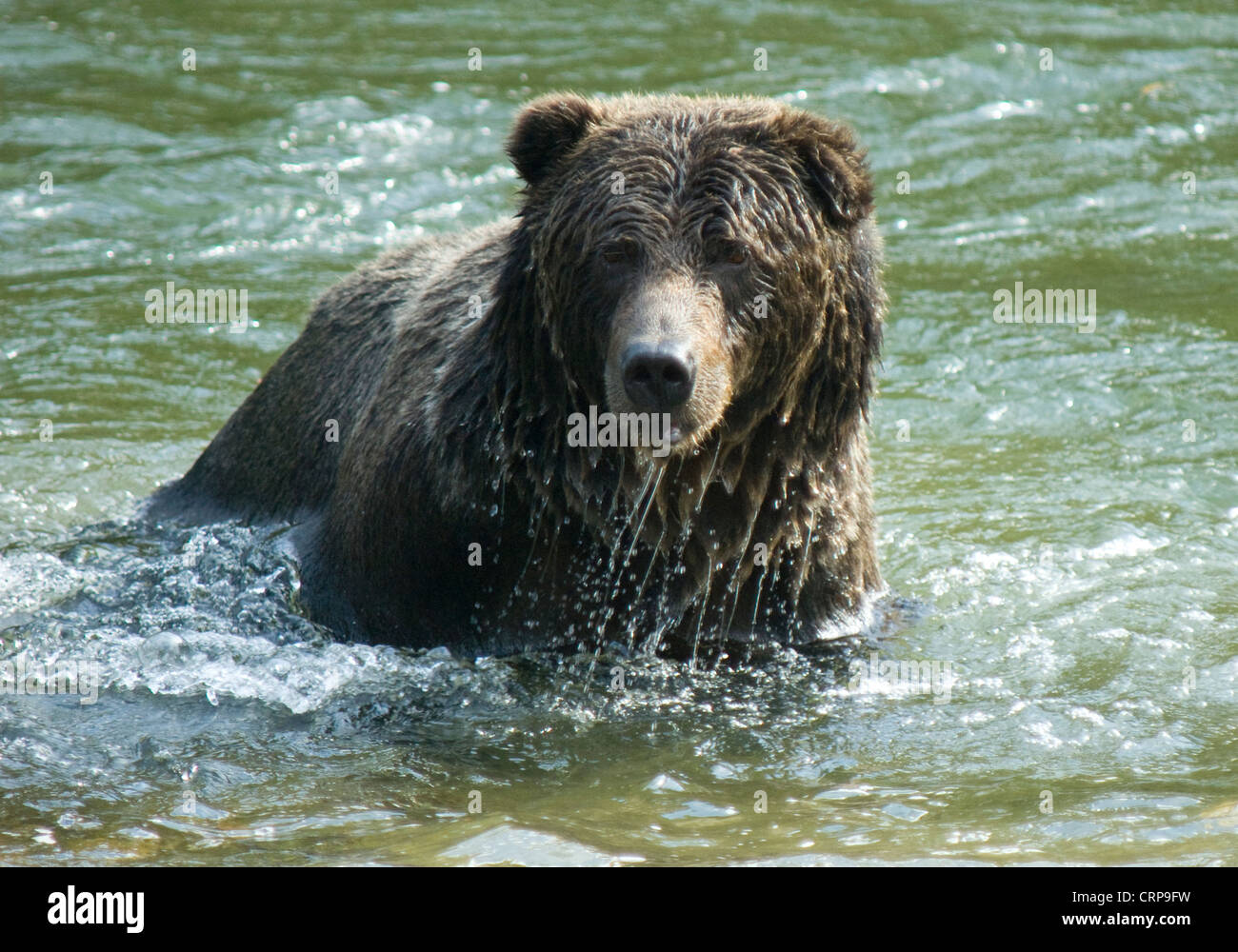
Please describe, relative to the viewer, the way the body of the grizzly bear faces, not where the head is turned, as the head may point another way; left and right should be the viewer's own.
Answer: facing the viewer and to the right of the viewer
